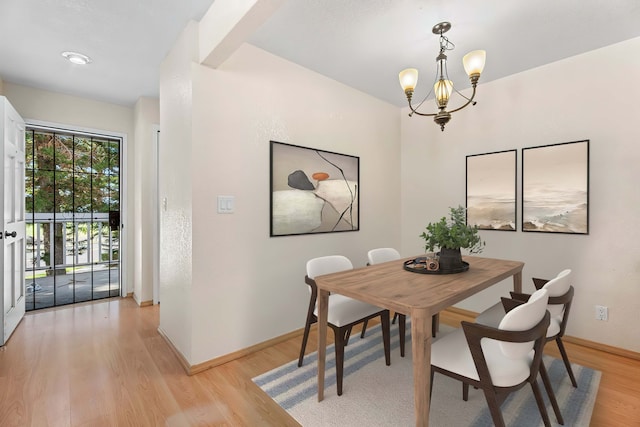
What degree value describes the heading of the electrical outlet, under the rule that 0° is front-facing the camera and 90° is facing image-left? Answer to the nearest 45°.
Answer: approximately 0°

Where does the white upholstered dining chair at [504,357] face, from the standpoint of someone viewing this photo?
facing away from the viewer and to the left of the viewer

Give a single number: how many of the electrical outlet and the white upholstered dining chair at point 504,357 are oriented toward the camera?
1

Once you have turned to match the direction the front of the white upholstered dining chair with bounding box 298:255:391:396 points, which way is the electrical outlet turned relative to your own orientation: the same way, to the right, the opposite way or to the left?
to the right

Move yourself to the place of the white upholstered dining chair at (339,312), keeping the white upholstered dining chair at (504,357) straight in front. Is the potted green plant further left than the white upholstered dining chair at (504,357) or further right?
left
